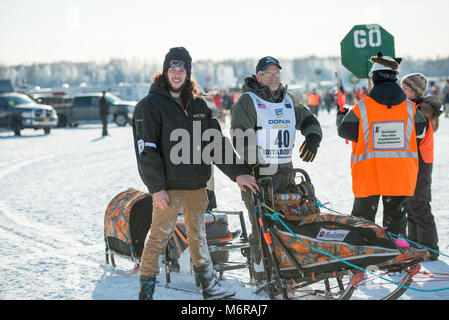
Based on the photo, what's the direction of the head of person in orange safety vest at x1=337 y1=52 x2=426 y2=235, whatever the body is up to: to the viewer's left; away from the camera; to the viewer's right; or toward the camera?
away from the camera

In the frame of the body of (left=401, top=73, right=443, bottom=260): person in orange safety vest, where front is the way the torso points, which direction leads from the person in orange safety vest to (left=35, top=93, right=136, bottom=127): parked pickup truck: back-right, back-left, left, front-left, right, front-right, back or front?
front-right

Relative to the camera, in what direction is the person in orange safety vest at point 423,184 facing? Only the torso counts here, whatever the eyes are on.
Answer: to the viewer's left

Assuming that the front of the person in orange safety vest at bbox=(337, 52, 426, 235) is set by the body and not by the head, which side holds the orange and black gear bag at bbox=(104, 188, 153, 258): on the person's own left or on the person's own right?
on the person's own left

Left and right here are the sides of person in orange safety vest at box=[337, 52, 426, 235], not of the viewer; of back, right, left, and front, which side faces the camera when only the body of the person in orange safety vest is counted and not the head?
back

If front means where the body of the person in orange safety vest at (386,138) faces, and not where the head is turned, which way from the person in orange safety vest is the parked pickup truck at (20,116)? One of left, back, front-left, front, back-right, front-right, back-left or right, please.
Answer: front-left

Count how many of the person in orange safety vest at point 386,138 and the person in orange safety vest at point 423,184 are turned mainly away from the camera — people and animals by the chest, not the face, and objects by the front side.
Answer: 1

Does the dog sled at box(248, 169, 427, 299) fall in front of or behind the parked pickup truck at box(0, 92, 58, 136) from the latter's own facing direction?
in front

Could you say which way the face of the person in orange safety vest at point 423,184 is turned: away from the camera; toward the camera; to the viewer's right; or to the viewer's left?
to the viewer's left
